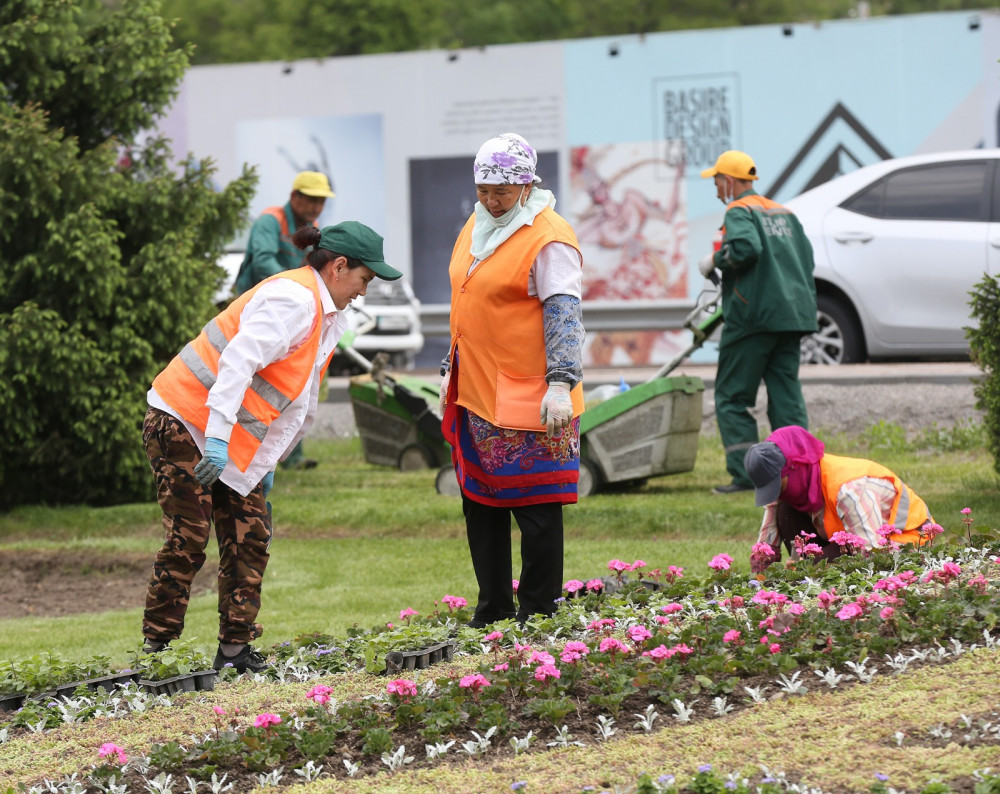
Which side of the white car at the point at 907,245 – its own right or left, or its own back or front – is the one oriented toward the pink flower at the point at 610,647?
right

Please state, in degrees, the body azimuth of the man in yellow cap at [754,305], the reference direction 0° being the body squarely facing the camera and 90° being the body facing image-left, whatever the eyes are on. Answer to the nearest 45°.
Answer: approximately 135°

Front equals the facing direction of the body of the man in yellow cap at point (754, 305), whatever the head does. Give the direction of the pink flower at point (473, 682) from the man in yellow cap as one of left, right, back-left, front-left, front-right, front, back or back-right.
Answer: back-left

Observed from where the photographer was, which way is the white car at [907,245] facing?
facing to the right of the viewer

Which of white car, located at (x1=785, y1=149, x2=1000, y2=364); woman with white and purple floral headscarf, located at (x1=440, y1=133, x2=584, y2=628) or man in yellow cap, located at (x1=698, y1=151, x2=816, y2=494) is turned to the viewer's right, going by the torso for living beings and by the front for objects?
the white car

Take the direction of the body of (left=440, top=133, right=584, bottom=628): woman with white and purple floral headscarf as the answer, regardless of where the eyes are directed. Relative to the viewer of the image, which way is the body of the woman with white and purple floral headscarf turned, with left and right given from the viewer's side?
facing the viewer and to the left of the viewer

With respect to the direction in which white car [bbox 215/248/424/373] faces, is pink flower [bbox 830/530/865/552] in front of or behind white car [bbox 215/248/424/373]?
in front

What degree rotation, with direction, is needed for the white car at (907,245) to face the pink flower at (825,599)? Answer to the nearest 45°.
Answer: approximately 90° to its right

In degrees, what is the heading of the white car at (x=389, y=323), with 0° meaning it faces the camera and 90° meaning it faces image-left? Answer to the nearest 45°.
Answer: approximately 315°

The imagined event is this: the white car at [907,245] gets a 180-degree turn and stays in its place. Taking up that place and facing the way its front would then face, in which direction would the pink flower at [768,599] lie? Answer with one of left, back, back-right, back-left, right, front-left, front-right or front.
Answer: left

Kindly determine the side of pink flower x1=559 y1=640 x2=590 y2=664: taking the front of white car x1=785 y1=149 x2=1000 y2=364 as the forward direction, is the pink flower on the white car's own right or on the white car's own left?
on the white car's own right

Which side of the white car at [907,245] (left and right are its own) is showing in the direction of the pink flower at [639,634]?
right
